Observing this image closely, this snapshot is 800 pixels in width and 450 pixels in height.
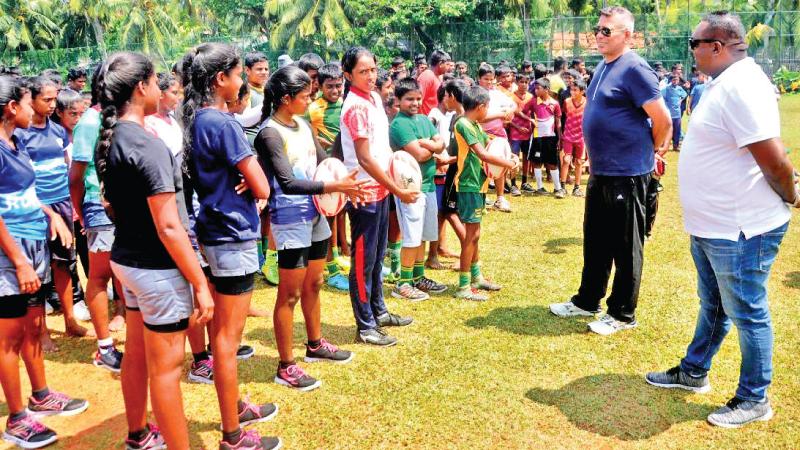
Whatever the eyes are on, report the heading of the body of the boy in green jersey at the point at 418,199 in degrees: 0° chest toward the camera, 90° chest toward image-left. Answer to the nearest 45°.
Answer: approximately 315°

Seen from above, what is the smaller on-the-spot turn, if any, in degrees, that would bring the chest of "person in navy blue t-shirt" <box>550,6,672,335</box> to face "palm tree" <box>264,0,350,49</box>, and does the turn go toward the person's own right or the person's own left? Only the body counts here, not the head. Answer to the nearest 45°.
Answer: approximately 90° to the person's own right

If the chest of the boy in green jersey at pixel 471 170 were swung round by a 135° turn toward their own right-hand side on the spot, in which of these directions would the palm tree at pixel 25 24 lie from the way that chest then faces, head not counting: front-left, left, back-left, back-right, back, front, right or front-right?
right

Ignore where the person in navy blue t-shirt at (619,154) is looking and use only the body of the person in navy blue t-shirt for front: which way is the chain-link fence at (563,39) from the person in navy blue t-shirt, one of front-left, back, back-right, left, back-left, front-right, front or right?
back-right

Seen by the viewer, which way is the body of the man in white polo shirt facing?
to the viewer's left

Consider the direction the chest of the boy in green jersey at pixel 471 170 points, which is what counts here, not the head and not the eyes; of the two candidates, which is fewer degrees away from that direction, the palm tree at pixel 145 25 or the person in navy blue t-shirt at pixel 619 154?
the person in navy blue t-shirt

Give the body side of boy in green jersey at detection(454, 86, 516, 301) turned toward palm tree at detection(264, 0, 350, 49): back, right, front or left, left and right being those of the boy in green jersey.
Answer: left

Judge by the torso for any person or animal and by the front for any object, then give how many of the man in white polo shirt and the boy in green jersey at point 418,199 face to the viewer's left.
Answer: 1

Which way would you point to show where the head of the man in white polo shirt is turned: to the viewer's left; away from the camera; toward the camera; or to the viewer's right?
to the viewer's left
